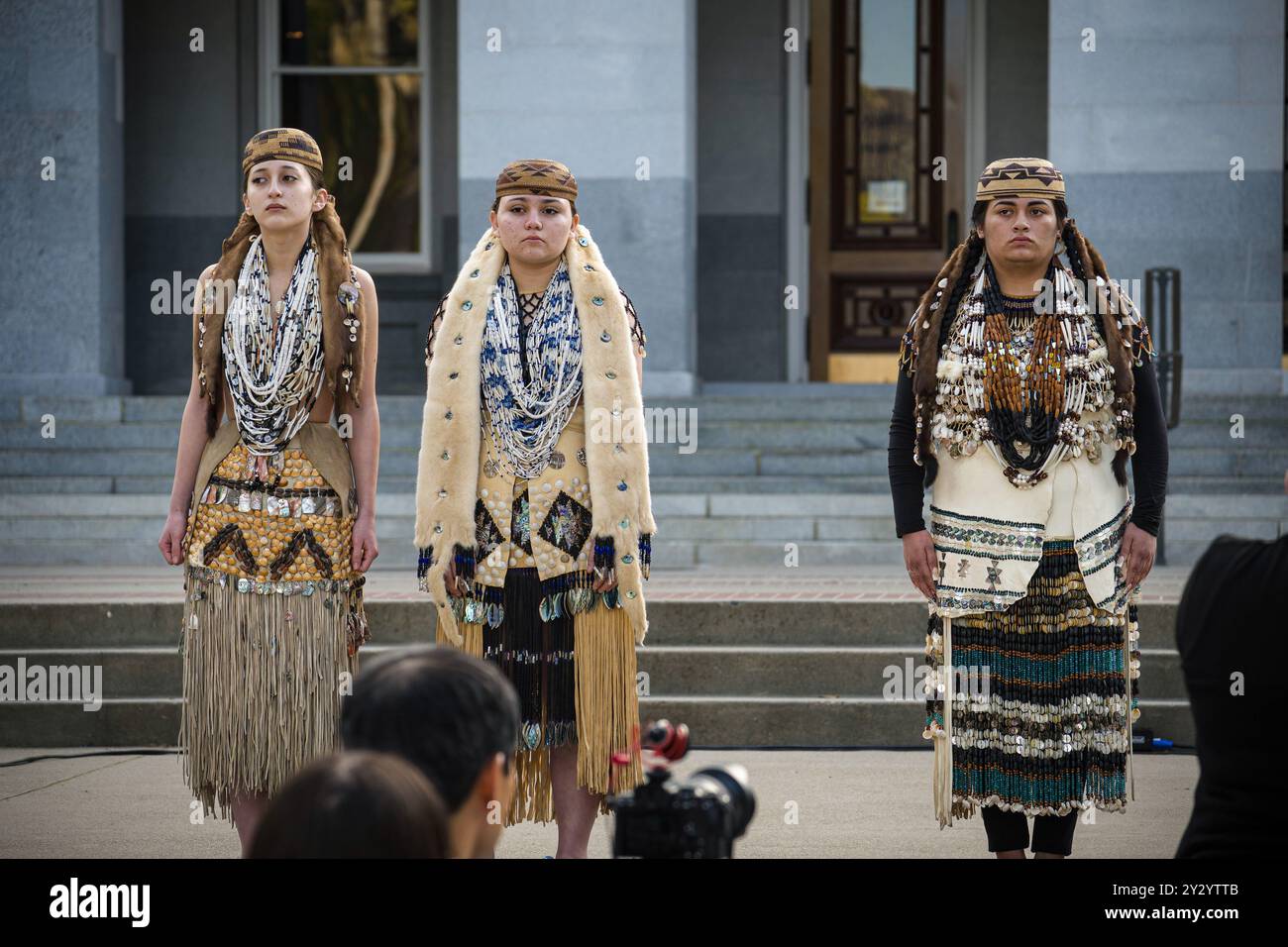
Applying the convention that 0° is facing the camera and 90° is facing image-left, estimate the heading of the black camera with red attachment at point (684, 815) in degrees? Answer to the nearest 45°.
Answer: approximately 225°

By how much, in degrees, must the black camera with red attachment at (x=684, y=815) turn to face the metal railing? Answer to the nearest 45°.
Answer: approximately 45° to its left

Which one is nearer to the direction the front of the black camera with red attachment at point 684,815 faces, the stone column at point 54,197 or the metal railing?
the metal railing

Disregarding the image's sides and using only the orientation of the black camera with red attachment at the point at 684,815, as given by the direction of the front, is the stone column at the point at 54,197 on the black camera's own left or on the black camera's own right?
on the black camera's own left
